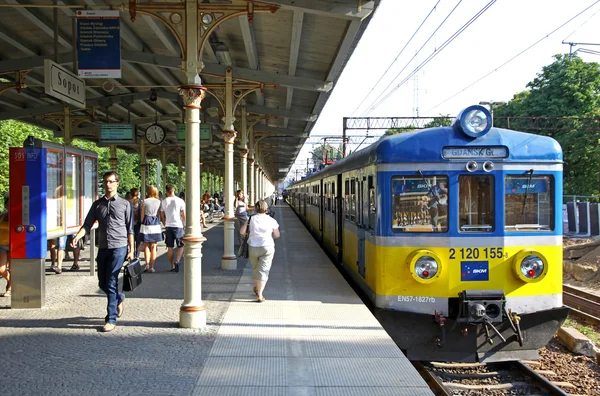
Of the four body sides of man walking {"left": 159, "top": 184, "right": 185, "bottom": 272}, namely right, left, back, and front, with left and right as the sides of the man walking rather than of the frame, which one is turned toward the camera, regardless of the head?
back

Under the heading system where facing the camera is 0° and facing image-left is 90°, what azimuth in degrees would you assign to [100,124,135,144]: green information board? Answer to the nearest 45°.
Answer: approximately 0°

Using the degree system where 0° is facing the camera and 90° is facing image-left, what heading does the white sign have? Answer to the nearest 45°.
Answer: approximately 315°

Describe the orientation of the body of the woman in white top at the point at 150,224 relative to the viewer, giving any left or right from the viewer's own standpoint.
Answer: facing away from the viewer

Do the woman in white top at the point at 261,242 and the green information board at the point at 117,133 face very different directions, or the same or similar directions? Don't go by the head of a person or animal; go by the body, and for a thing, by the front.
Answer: very different directions

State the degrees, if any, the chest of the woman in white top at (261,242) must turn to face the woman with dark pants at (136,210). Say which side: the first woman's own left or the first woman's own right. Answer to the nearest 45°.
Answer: approximately 45° to the first woman's own left

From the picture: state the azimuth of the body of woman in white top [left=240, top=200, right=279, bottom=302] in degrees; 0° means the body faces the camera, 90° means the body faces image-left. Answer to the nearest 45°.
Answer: approximately 180°

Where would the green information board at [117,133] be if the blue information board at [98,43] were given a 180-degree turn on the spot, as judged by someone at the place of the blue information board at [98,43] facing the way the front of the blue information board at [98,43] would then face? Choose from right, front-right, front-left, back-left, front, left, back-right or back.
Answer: front
